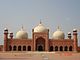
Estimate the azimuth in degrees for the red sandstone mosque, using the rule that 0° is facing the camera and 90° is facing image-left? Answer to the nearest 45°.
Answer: approximately 0°
